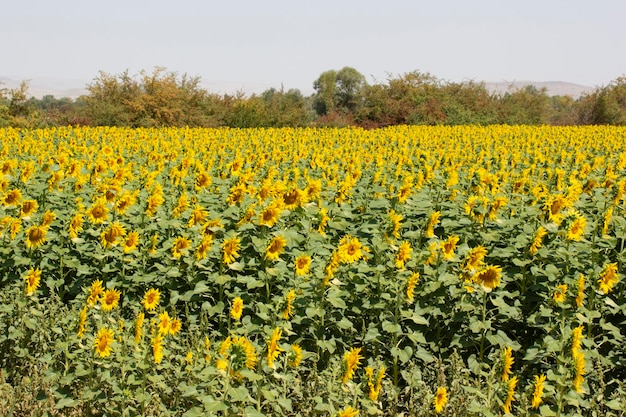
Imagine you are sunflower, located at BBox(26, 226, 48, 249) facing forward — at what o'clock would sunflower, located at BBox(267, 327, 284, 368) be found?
sunflower, located at BBox(267, 327, 284, 368) is roughly at 11 o'clock from sunflower, located at BBox(26, 226, 48, 249).

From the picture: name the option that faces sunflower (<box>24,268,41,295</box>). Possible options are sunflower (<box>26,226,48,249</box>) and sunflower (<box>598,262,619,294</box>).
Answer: sunflower (<box>26,226,48,249</box>)

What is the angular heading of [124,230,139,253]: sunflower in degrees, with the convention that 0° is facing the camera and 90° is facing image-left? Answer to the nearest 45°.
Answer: approximately 45°

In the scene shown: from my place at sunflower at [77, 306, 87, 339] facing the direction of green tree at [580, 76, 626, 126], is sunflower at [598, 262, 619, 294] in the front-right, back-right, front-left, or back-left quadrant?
front-right

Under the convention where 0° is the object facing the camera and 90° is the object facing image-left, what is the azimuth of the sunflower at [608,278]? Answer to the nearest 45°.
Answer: approximately 315°

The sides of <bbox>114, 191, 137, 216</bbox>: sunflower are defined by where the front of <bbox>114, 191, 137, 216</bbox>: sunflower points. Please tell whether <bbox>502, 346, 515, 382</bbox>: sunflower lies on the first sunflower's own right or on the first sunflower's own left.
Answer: on the first sunflower's own left

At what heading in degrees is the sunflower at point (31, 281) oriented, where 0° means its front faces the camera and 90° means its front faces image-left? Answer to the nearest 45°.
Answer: approximately 45°

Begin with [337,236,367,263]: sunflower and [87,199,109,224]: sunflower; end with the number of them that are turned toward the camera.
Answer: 2

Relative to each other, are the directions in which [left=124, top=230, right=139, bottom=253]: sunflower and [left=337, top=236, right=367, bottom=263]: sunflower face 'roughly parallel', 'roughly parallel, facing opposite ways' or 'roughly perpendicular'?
roughly parallel

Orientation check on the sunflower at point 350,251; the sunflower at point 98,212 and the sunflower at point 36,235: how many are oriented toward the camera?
3

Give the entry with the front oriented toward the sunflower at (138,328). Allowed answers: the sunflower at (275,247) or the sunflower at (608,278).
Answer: the sunflower at (275,247)

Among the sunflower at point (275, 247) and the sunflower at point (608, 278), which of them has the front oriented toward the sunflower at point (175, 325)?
the sunflower at point (275, 247)

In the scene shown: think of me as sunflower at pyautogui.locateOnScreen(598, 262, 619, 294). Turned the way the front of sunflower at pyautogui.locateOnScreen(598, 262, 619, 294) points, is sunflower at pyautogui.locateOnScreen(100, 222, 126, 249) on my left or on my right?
on my right

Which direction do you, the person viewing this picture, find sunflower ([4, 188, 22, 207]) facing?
facing the viewer and to the left of the viewer

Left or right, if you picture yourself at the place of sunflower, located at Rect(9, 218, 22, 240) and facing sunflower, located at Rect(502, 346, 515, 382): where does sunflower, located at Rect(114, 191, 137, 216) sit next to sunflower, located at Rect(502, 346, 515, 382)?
left

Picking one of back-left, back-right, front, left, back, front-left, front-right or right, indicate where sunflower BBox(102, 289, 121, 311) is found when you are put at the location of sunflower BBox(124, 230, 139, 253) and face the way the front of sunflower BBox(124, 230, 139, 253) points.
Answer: front-left

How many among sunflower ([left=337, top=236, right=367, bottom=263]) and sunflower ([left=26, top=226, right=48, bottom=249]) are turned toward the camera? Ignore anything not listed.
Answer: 2

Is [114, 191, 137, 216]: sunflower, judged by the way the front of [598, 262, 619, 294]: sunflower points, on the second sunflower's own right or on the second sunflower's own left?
on the second sunflower's own right

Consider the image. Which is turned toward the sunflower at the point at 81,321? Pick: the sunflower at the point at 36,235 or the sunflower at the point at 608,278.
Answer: the sunflower at the point at 36,235

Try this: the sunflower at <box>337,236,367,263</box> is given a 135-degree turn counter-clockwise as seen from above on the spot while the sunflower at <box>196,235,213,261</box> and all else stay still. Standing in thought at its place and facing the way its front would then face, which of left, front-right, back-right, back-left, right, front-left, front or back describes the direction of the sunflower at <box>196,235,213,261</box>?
back-left
